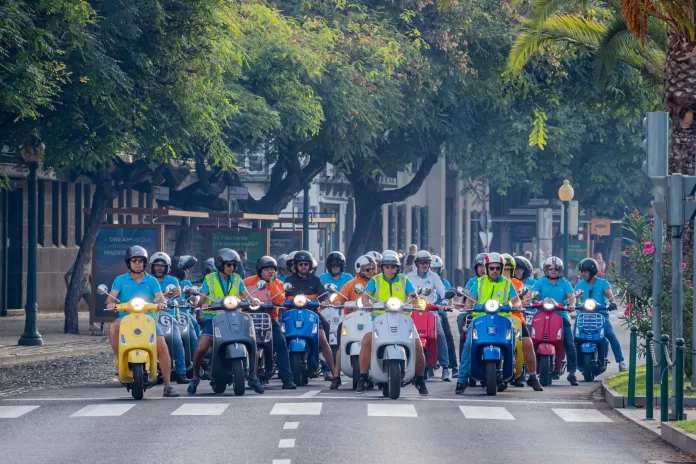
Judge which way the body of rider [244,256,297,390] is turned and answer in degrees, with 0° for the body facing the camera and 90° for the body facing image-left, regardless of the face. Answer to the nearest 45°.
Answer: approximately 0°

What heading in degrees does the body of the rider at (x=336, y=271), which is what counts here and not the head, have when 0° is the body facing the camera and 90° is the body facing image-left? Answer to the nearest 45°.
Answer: approximately 0°

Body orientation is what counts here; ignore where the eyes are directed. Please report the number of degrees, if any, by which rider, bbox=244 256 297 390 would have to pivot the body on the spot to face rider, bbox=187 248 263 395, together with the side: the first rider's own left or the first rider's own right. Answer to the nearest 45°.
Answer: approximately 45° to the first rider's own right

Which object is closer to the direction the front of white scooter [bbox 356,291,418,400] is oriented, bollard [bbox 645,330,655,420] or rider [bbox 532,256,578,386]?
the bollard

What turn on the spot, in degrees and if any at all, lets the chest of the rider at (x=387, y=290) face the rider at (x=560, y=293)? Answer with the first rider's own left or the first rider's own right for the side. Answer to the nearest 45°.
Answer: approximately 135° to the first rider's own left
